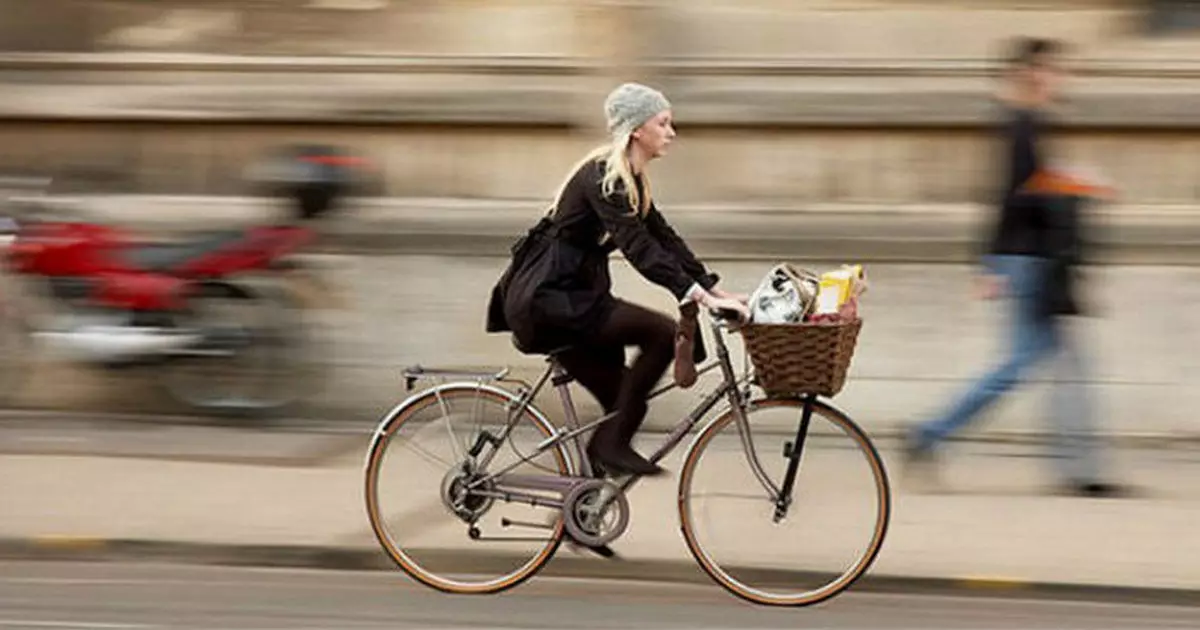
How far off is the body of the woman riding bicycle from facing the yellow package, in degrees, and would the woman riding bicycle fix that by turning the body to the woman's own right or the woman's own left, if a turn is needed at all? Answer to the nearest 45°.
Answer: approximately 45° to the woman's own right

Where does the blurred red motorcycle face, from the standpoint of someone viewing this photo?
facing to the left of the viewer

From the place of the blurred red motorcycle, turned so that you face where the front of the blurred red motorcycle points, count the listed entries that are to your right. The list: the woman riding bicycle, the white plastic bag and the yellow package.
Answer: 0

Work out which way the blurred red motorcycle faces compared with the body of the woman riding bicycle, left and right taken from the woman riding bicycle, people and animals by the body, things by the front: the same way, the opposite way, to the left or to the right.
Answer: the opposite way

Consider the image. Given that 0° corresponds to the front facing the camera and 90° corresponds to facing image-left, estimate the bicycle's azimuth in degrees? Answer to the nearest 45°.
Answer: approximately 270°

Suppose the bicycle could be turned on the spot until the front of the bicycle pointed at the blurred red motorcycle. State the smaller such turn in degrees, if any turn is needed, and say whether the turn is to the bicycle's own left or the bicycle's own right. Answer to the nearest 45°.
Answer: approximately 135° to the bicycle's own left

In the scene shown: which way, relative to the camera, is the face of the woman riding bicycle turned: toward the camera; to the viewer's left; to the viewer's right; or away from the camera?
to the viewer's right

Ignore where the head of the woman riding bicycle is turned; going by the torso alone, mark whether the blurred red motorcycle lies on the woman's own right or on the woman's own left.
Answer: on the woman's own left

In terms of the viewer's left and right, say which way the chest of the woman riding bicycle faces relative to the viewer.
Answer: facing to the right of the viewer

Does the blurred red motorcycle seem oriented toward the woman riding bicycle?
no

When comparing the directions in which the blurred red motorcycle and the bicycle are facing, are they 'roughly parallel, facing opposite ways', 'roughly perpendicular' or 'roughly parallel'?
roughly parallel, facing opposite ways

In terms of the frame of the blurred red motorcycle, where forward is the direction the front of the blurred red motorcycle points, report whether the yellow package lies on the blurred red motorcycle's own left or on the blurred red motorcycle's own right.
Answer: on the blurred red motorcycle's own left

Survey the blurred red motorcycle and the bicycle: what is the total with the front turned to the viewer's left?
1

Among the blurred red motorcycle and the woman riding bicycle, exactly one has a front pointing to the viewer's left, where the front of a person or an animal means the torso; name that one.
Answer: the blurred red motorcycle
